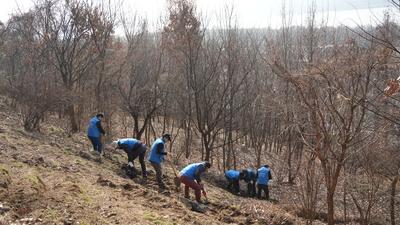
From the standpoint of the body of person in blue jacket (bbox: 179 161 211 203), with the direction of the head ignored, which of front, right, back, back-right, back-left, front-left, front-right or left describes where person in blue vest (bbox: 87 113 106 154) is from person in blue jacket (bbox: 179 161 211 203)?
back-left

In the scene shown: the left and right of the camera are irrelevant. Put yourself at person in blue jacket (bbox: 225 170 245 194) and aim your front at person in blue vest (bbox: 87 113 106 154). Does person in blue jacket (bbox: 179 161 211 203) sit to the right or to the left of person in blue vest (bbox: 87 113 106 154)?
left

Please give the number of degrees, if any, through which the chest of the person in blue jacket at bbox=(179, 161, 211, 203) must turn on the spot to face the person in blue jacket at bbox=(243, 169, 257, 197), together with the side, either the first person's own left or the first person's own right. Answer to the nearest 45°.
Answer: approximately 45° to the first person's own left

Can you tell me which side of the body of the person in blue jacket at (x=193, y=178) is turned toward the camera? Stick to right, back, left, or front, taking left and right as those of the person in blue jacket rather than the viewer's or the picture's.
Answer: right
